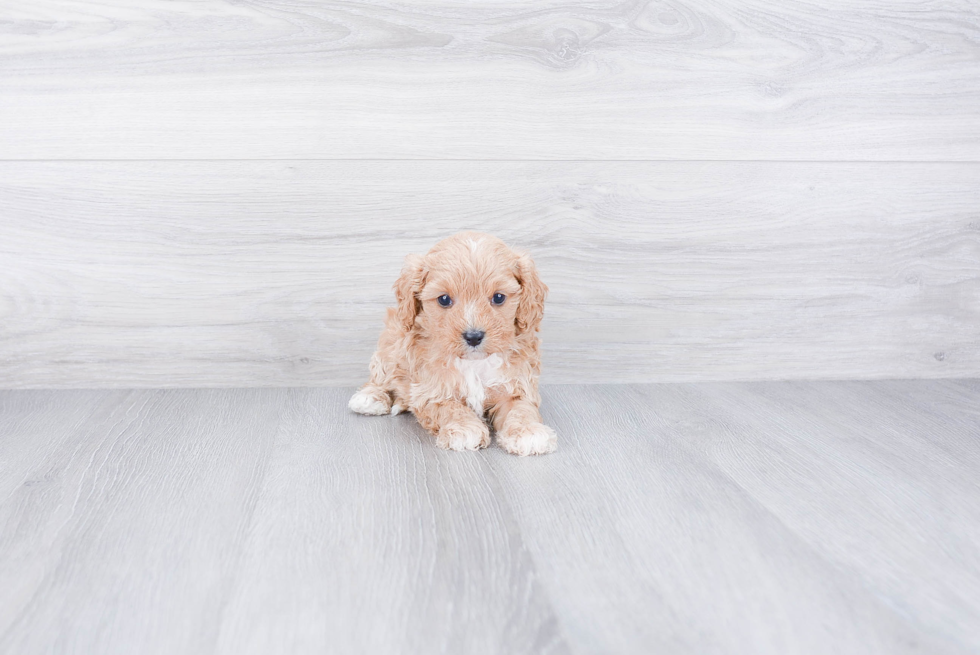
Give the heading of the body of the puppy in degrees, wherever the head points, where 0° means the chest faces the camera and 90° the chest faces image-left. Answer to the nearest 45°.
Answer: approximately 315°
